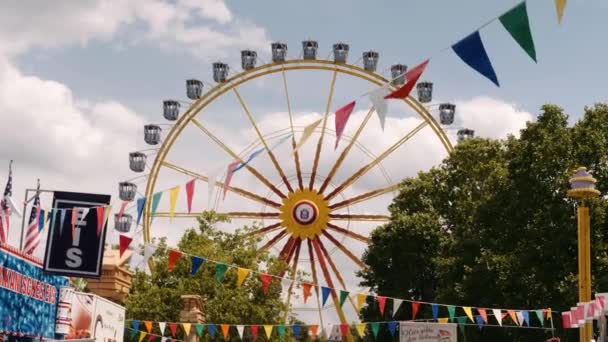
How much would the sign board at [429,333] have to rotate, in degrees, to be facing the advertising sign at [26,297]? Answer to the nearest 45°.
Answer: approximately 45° to its right

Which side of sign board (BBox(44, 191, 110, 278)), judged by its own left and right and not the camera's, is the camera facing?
front

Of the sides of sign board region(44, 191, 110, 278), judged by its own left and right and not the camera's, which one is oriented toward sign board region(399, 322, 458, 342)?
left

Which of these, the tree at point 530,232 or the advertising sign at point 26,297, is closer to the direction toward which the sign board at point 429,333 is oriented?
the advertising sign

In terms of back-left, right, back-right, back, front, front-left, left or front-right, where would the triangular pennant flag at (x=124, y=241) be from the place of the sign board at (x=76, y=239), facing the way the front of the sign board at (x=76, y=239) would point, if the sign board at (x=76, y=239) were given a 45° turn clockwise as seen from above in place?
back

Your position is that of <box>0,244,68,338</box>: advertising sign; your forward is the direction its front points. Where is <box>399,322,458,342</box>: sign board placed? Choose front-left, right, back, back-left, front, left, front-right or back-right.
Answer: front-left

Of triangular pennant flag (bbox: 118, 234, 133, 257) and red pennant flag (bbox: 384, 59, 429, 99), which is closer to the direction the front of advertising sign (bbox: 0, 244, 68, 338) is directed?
the red pennant flag

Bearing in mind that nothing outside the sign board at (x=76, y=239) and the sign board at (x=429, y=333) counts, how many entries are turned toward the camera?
2

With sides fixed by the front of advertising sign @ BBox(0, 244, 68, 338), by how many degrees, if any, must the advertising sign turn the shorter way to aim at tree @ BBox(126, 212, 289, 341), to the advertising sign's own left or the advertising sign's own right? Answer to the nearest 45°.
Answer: approximately 135° to the advertising sign's own left

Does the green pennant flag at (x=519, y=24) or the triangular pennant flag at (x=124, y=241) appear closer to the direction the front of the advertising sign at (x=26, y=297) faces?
the green pennant flag
